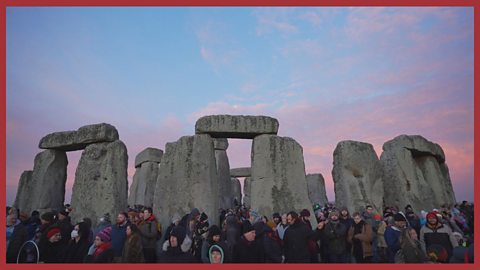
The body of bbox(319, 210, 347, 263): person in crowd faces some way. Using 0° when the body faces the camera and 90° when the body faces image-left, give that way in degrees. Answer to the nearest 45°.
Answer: approximately 0°

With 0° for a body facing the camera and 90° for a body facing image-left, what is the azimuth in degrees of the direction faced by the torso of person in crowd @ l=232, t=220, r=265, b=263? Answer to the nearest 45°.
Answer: approximately 315°

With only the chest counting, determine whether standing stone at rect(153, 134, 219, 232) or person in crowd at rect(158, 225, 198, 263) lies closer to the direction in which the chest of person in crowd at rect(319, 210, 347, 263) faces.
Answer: the person in crowd

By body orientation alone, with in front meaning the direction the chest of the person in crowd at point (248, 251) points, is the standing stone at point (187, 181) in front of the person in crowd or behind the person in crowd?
behind

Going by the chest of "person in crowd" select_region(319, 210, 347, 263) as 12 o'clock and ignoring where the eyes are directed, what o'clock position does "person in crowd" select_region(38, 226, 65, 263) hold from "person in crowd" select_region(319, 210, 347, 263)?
"person in crowd" select_region(38, 226, 65, 263) is roughly at 2 o'clock from "person in crowd" select_region(319, 210, 347, 263).

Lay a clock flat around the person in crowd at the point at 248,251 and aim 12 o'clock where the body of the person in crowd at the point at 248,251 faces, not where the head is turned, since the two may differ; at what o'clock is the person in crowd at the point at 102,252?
the person in crowd at the point at 102,252 is roughly at 4 o'clock from the person in crowd at the point at 248,251.

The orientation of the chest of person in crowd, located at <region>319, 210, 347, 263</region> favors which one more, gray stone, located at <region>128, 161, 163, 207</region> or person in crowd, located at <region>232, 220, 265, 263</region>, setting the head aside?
the person in crowd

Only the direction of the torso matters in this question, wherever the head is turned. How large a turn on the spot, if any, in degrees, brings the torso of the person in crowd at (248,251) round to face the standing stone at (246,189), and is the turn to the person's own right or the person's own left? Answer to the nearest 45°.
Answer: approximately 135° to the person's own left

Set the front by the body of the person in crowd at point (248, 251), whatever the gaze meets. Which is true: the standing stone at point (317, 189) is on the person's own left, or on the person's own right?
on the person's own left

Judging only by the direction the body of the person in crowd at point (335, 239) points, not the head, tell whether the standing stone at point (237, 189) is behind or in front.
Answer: behind

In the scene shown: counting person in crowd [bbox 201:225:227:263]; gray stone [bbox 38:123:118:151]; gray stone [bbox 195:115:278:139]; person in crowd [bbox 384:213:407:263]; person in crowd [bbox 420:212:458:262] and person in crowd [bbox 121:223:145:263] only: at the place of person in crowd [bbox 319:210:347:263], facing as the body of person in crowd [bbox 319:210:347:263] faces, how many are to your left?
2

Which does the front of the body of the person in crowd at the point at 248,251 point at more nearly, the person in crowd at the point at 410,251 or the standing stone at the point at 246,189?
the person in crowd

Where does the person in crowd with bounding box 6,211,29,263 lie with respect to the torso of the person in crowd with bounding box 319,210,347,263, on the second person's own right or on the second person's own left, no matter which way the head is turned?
on the second person's own right

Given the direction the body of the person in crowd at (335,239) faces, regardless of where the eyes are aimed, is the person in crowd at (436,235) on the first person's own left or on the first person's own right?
on the first person's own left

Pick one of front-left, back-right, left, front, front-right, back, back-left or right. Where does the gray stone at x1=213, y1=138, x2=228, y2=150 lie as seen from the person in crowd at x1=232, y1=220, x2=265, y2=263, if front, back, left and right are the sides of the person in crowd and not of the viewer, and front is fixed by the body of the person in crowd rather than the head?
back-left

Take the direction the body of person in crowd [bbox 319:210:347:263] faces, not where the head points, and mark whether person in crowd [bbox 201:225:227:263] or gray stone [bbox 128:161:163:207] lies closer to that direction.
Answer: the person in crowd
